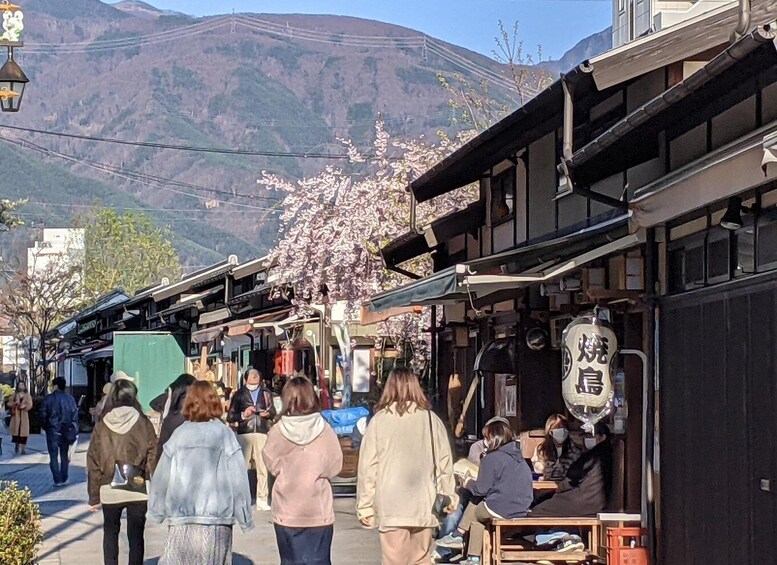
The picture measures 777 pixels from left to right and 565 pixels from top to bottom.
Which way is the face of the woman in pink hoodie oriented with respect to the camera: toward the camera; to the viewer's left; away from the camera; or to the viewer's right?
away from the camera

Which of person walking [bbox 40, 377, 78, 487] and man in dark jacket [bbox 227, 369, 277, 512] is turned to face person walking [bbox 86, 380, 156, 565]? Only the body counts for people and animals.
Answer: the man in dark jacket

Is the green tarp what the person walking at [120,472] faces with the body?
yes

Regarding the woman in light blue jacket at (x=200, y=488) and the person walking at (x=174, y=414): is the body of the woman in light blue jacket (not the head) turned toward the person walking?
yes

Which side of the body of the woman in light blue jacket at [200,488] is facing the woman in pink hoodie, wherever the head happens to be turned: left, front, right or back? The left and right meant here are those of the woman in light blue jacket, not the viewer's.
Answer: right

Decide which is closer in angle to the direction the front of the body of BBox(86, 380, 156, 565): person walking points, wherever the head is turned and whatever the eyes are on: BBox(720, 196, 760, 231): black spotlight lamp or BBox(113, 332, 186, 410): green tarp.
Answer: the green tarp

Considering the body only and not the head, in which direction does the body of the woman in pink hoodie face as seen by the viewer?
away from the camera

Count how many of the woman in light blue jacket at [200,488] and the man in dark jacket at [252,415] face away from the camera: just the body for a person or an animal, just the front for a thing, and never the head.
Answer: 1

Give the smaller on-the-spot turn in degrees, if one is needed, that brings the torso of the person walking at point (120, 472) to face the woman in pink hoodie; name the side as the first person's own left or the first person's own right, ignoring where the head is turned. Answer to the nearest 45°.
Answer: approximately 135° to the first person's own right

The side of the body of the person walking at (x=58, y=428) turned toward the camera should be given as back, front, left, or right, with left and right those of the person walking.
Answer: back

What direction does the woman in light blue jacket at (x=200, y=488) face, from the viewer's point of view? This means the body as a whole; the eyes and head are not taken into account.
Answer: away from the camera

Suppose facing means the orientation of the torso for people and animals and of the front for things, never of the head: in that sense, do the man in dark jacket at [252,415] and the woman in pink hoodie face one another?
yes

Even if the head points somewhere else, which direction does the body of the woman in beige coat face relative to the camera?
away from the camera

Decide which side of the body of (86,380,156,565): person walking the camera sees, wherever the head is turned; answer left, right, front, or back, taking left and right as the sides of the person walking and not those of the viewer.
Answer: back
